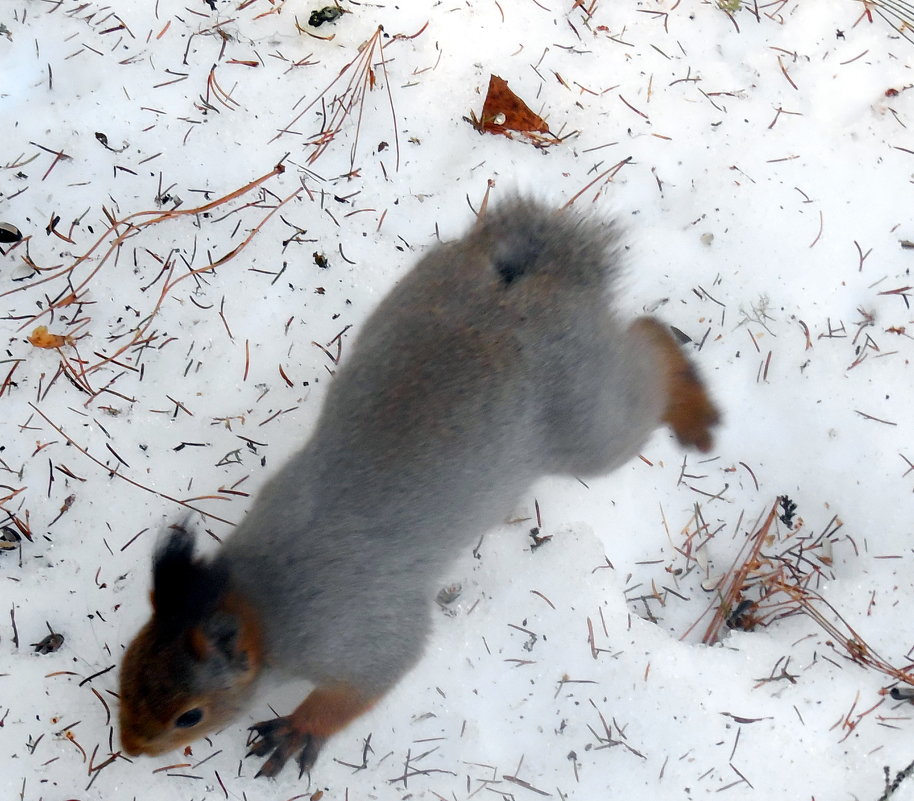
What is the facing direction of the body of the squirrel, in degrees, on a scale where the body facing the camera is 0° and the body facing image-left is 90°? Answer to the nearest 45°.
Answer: approximately 45°
